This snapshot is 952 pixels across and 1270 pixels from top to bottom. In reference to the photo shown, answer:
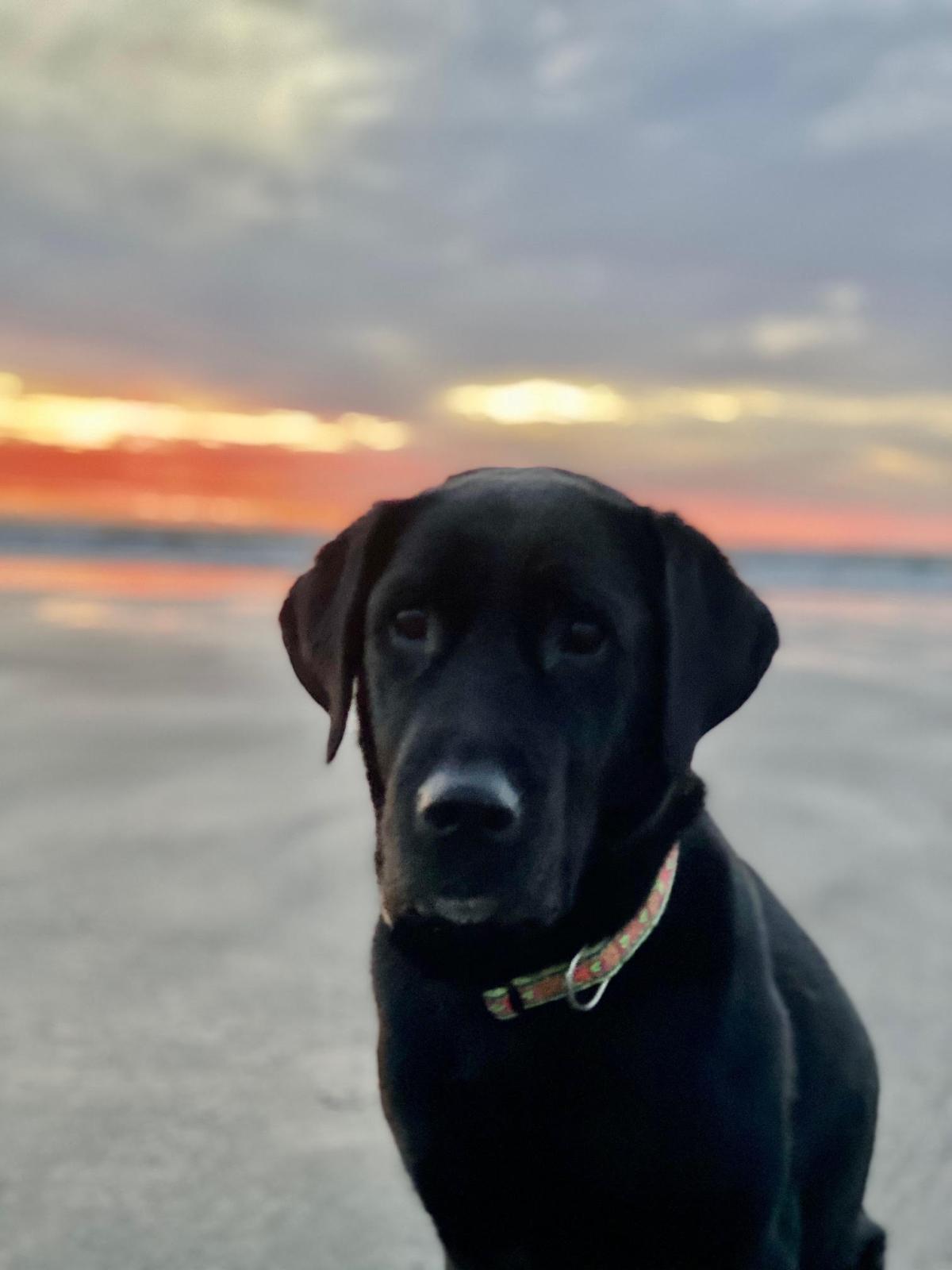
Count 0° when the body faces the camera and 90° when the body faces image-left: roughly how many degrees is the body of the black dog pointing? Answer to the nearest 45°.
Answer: approximately 45°
